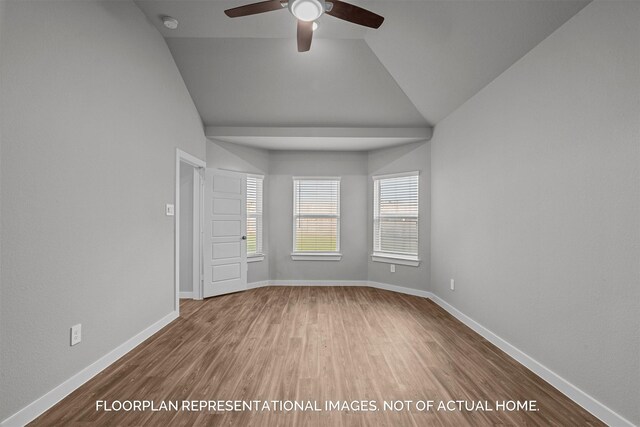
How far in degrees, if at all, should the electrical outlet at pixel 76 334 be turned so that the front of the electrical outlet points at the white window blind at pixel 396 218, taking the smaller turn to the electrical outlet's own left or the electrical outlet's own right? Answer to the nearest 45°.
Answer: approximately 45° to the electrical outlet's own left

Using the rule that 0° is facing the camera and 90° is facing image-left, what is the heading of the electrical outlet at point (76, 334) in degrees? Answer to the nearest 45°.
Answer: approximately 315°

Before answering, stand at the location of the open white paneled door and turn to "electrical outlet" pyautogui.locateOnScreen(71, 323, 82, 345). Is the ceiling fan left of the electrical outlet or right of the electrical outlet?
left

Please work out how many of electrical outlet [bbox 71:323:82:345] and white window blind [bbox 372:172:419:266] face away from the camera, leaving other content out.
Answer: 0

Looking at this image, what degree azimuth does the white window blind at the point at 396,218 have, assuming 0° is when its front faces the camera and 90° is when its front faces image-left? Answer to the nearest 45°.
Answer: approximately 45°

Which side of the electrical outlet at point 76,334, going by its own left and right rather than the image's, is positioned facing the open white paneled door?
left
